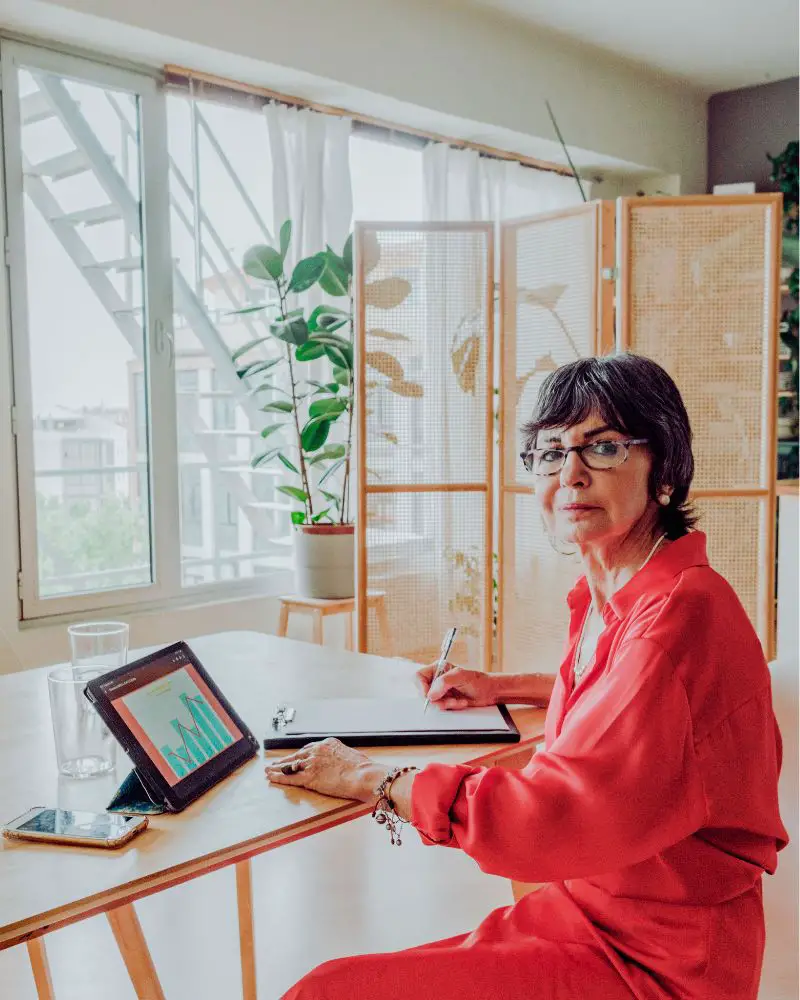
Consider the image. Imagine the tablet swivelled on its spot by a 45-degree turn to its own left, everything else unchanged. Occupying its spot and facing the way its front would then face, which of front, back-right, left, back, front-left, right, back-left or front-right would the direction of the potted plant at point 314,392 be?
left

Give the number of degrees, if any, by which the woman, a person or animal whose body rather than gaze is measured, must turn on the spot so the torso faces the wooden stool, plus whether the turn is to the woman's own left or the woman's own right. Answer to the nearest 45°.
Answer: approximately 90° to the woman's own right

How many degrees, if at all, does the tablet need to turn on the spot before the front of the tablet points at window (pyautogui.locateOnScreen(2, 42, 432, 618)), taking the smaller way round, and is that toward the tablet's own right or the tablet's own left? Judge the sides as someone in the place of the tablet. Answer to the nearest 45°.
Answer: approximately 135° to the tablet's own left

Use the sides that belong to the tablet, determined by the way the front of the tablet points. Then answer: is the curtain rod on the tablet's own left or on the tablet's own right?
on the tablet's own left

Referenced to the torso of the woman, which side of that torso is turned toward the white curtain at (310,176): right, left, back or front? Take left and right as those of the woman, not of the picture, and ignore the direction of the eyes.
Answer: right

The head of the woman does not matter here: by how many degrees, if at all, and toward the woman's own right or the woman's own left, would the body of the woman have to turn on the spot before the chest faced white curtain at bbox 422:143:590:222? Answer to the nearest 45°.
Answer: approximately 90° to the woman's own right

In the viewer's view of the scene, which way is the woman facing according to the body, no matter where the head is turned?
to the viewer's left

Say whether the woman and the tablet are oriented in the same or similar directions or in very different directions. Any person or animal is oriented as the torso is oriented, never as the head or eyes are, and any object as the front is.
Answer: very different directions

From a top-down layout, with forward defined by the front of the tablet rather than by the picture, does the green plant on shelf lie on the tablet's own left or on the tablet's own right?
on the tablet's own left

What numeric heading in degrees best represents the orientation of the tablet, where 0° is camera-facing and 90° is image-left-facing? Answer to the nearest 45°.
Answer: approximately 315°

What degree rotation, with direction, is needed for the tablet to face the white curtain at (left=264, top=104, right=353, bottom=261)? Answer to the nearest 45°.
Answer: approximately 135° to its left
